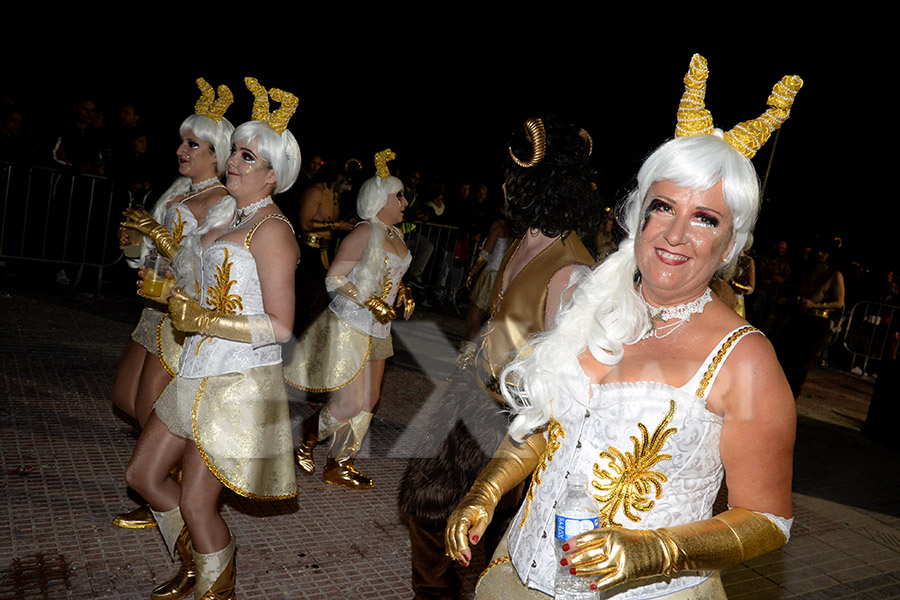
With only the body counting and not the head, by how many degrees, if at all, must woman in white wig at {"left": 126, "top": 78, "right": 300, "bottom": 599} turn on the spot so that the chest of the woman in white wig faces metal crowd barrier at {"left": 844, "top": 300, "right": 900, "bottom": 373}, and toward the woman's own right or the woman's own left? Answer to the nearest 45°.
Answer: approximately 180°

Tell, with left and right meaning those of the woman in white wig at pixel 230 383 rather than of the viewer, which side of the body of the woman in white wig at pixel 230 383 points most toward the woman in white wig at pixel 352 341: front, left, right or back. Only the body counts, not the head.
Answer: back

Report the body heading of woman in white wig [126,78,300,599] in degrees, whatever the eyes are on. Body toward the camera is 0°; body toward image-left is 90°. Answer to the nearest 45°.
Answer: approximately 45°
